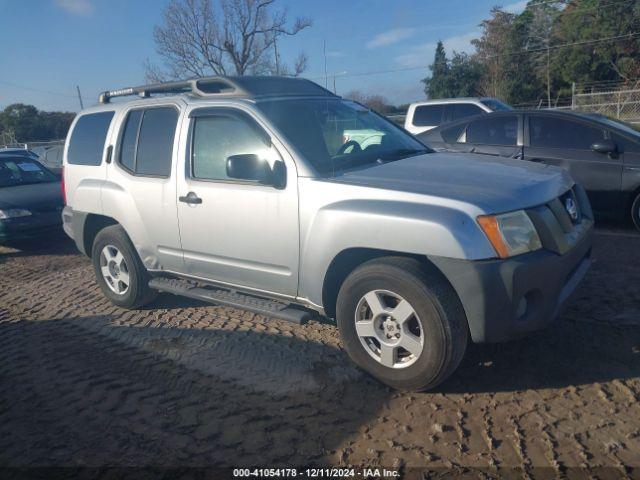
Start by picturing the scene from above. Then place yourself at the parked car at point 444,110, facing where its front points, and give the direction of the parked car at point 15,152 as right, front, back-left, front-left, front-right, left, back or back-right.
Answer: back-right

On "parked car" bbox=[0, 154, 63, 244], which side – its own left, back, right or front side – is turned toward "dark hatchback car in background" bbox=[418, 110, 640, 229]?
left

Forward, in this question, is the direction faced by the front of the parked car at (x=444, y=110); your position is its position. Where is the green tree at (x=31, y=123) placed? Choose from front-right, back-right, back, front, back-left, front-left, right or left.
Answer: back

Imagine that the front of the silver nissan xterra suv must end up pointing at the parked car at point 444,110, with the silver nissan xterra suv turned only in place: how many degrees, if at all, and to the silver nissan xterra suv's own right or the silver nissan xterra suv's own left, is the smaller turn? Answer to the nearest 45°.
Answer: approximately 135° to the silver nissan xterra suv's own left

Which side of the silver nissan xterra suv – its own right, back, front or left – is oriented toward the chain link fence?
left

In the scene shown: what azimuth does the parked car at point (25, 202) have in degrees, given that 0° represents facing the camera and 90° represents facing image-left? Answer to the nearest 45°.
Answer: approximately 45°

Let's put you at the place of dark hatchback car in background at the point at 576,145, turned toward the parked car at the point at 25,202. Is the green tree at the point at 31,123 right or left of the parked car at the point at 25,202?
right

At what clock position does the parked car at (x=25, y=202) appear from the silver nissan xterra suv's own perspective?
The parked car is roughly at 6 o'clock from the silver nissan xterra suv.

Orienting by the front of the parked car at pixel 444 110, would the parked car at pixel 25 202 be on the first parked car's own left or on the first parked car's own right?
on the first parked car's own right
